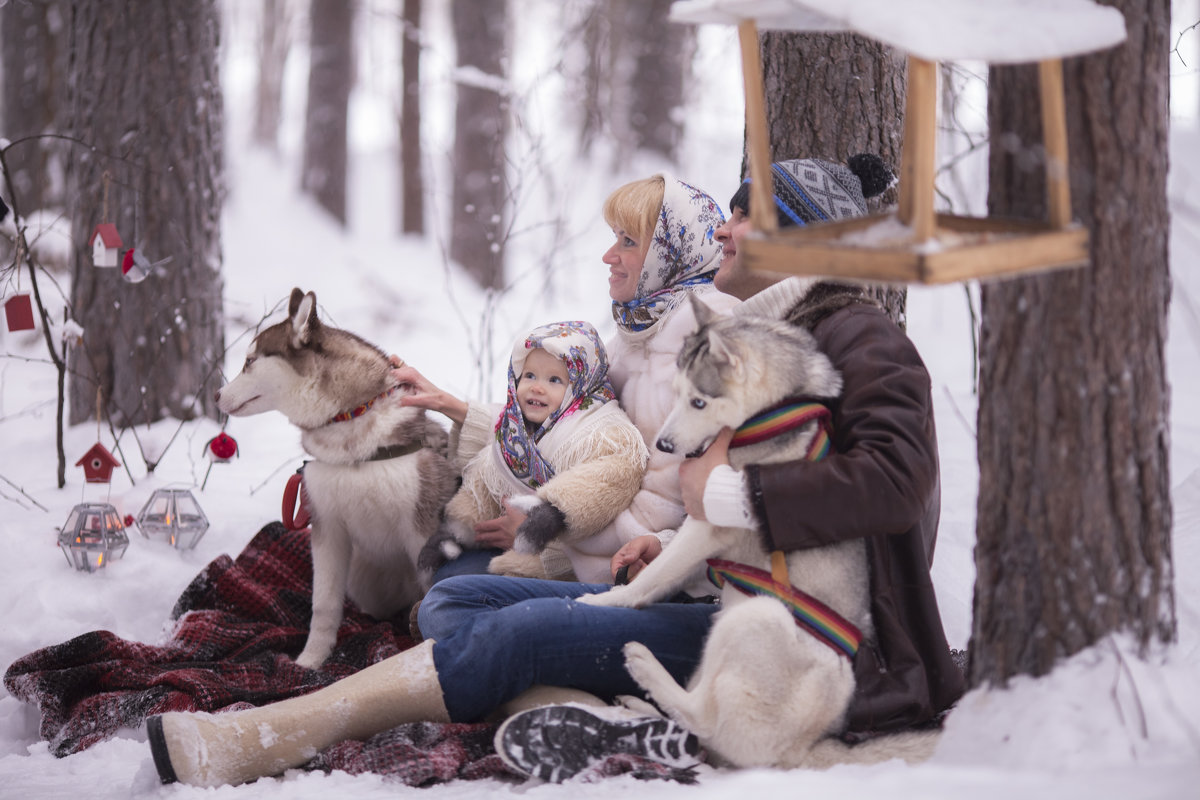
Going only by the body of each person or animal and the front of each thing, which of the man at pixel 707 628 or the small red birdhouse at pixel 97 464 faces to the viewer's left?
the man

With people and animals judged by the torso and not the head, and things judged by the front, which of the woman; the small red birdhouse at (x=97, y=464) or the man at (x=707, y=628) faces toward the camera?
the small red birdhouse

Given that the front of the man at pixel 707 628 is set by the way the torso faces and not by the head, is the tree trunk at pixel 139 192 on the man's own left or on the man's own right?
on the man's own right

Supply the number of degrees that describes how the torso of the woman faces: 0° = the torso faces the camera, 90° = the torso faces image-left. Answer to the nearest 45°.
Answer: approximately 90°

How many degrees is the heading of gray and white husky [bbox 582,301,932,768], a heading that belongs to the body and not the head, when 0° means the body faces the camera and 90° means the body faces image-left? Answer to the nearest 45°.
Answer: approximately 90°

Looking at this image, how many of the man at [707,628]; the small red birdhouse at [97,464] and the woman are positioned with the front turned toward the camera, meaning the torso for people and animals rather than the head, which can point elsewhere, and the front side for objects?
1

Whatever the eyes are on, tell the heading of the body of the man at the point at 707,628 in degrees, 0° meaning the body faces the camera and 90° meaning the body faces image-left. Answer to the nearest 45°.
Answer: approximately 90°

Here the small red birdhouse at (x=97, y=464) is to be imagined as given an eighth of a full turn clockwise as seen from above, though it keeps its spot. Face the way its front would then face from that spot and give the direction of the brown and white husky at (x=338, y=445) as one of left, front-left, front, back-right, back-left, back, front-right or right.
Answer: left

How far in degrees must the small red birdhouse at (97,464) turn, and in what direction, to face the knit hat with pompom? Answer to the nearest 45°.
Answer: approximately 45° to its left

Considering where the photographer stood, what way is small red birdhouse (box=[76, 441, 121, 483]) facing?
facing the viewer

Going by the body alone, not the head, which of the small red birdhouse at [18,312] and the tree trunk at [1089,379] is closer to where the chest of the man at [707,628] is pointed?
the small red birdhouse
